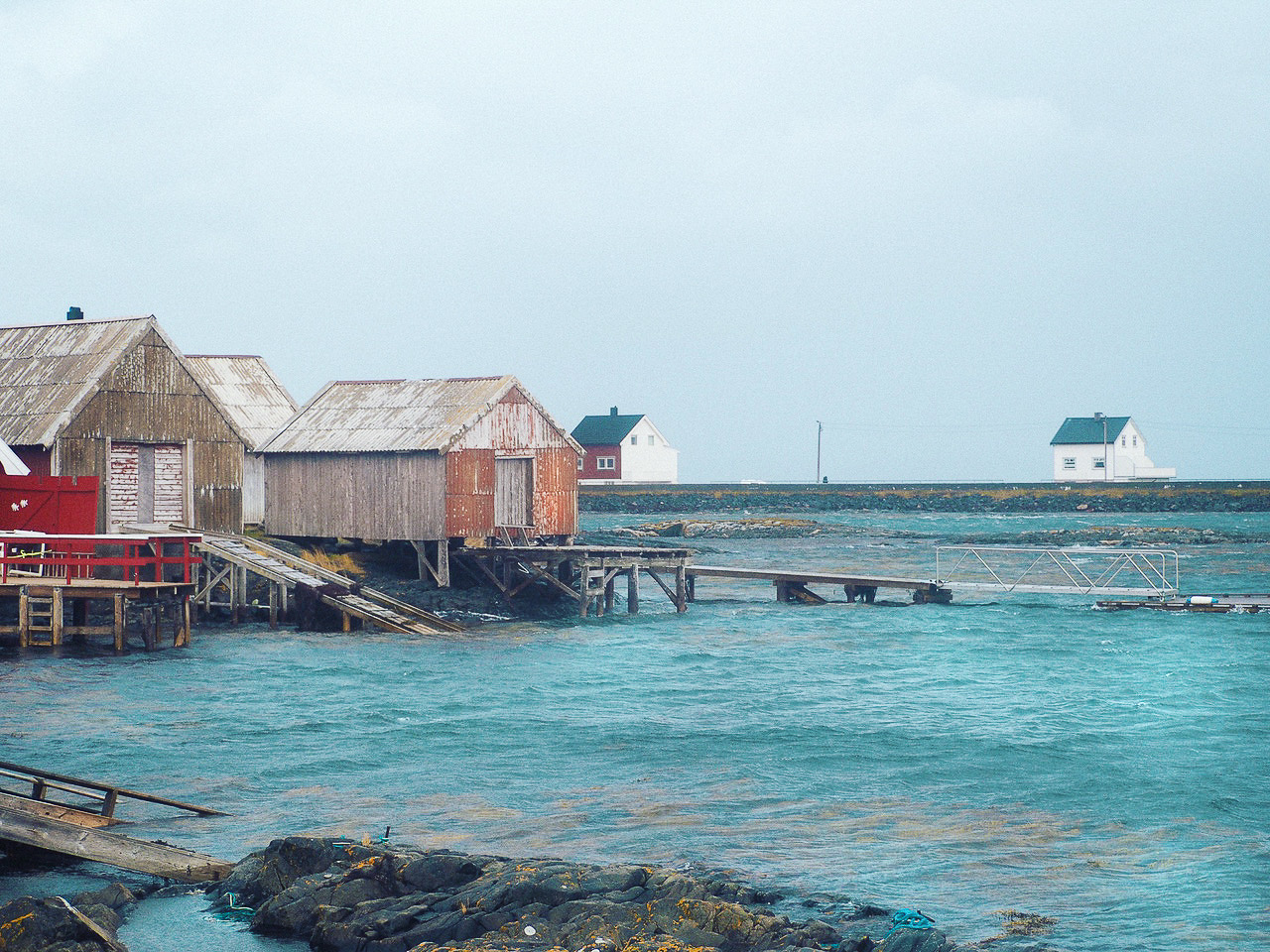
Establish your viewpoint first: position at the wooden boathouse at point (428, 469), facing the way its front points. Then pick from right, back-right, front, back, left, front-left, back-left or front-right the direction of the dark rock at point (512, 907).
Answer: front-right

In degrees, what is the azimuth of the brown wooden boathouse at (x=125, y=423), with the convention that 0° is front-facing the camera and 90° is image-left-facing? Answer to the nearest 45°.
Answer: approximately 315°

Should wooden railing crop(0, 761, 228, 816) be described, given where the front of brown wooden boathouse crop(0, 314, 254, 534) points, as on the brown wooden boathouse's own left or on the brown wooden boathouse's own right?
on the brown wooden boathouse's own right

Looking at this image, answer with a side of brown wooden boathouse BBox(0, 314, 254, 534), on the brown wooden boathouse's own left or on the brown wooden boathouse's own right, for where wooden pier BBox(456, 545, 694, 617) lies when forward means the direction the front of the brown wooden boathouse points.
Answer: on the brown wooden boathouse's own left

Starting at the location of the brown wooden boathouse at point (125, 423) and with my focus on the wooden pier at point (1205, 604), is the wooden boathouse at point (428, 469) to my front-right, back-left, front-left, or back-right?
front-left

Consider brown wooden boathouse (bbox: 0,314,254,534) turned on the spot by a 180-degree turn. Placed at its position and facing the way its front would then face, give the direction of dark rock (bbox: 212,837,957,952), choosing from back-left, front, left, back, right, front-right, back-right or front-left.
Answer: back-left

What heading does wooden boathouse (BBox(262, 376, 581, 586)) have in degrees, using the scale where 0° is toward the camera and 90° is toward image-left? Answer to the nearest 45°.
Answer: approximately 315°

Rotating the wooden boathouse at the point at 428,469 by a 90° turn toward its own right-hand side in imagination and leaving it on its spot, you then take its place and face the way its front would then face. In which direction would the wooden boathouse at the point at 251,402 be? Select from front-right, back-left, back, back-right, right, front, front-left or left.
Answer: right

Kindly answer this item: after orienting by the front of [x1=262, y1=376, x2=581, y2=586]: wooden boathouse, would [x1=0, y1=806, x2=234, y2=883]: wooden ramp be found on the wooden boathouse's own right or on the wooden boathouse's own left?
on the wooden boathouse's own right

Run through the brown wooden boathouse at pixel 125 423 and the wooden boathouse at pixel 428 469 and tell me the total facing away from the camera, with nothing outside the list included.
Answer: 0

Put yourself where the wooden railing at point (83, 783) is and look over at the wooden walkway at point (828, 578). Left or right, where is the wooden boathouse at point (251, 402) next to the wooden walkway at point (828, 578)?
left

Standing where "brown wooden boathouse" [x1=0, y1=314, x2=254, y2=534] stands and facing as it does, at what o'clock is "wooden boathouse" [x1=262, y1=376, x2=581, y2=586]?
The wooden boathouse is roughly at 10 o'clock from the brown wooden boathouse.
